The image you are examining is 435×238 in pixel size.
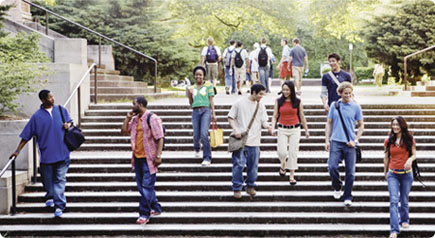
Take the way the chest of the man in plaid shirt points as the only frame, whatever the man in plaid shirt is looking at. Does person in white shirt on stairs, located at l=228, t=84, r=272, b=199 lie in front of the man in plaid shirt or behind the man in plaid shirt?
behind

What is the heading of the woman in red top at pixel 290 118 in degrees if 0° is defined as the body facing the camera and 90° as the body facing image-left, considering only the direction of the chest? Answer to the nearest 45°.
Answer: approximately 0°

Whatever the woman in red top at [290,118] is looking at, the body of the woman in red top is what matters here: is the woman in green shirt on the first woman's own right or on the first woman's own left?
on the first woman's own right

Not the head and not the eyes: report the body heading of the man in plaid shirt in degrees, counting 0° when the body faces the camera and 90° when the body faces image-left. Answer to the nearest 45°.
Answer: approximately 45°

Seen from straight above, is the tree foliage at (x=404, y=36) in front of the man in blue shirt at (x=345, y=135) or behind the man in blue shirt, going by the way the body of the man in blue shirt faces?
behind
